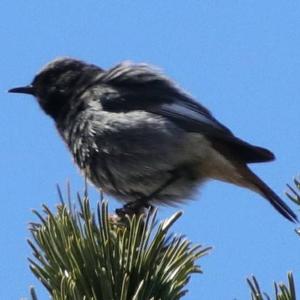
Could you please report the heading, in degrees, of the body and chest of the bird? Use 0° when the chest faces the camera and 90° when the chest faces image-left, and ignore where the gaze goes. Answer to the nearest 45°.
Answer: approximately 90°
